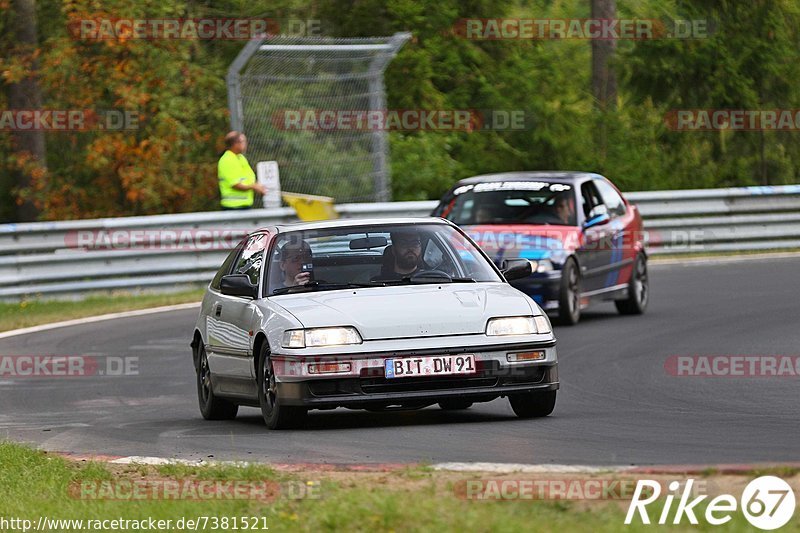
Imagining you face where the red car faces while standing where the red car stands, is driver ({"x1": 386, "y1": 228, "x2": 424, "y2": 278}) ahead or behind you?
ahead

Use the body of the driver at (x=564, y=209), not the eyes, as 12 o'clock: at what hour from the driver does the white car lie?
The white car is roughly at 11 o'clock from the driver.

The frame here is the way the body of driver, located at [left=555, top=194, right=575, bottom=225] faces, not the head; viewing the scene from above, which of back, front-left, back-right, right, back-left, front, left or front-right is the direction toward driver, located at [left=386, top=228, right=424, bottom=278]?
front-left

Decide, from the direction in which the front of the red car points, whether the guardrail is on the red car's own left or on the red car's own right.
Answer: on the red car's own right

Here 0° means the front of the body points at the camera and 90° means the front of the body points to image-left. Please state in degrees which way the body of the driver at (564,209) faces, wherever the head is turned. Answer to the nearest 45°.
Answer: approximately 45°

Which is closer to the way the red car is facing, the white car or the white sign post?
the white car

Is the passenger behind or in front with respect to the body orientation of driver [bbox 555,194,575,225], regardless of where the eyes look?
in front

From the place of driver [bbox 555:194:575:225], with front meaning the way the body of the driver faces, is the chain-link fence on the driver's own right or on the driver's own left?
on the driver's own right

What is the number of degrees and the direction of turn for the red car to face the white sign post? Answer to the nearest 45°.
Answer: approximately 90° to its right

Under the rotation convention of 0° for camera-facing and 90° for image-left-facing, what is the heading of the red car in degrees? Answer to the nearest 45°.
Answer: approximately 45°
